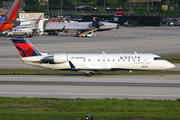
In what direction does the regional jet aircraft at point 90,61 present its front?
to the viewer's right
